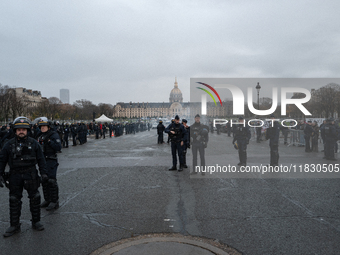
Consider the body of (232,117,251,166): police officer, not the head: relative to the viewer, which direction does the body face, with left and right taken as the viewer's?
facing the viewer and to the left of the viewer

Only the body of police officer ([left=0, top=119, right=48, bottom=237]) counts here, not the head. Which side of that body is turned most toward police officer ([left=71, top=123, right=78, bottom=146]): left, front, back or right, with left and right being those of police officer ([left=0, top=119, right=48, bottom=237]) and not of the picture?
back

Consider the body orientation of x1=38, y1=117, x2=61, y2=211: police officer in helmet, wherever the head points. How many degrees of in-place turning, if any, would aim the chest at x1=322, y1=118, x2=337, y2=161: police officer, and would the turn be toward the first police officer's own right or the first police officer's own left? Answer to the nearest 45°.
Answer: approximately 135° to the first police officer's own left

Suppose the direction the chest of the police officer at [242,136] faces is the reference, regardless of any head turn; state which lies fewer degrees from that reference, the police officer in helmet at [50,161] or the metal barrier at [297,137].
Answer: the police officer in helmet

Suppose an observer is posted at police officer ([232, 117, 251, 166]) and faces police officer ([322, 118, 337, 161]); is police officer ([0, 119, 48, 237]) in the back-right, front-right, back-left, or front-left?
back-right

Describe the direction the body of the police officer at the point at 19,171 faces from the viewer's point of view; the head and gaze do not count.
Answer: toward the camera
